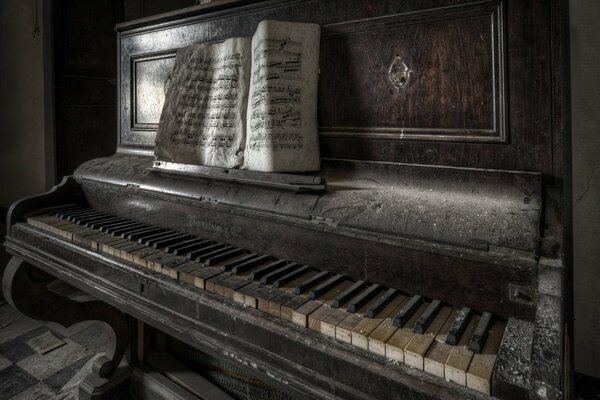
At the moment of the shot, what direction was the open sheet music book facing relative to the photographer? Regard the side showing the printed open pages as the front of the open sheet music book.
facing the viewer and to the left of the viewer
